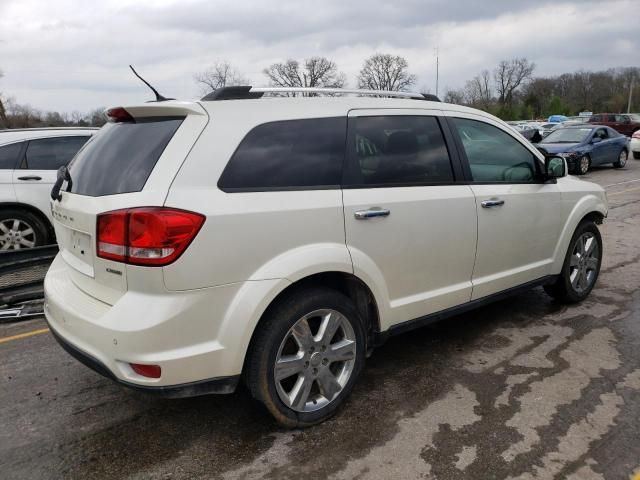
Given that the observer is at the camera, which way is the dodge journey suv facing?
facing away from the viewer and to the right of the viewer

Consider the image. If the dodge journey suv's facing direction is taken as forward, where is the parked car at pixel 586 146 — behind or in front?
in front

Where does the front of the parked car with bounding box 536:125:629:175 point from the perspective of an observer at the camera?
facing the viewer and to the left of the viewer

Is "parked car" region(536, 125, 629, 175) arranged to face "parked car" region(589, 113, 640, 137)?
no

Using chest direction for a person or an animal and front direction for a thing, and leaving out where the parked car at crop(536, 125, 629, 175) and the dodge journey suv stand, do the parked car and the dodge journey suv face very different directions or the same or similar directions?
very different directions

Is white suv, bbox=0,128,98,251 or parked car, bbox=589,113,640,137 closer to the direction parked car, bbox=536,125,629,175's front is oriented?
the white suv

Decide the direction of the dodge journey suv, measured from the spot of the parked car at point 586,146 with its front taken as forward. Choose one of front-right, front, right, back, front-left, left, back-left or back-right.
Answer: front-left

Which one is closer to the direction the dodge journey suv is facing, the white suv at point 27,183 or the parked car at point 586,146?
the parked car

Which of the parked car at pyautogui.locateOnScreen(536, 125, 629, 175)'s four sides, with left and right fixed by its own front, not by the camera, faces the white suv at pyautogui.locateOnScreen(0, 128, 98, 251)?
front

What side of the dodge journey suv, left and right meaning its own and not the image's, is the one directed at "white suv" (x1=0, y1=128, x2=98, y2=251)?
left
